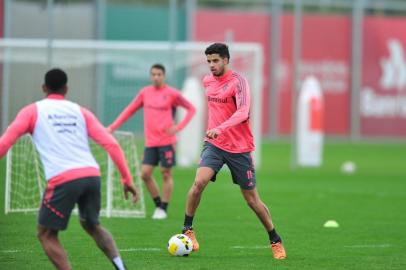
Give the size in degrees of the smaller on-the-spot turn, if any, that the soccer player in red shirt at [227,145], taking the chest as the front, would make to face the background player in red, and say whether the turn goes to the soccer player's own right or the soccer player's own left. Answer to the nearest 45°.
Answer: approximately 135° to the soccer player's own right

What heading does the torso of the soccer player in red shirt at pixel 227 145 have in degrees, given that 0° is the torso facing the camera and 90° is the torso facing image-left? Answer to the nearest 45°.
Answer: approximately 45°

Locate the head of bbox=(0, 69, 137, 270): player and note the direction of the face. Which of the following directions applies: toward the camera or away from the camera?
away from the camera

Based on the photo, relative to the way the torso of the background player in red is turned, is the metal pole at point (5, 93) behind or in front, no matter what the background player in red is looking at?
behind

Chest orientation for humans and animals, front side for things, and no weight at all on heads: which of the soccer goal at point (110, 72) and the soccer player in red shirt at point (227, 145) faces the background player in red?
the soccer goal

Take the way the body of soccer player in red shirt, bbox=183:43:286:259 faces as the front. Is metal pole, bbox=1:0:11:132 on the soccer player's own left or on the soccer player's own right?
on the soccer player's own right

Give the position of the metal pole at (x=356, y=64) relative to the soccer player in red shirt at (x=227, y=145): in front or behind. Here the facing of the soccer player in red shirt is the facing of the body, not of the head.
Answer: behind

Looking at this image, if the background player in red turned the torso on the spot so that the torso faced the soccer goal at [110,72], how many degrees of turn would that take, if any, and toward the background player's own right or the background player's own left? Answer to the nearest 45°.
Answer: approximately 180°

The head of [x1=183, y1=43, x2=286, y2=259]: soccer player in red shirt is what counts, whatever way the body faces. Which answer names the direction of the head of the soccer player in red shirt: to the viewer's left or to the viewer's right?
to the viewer's left

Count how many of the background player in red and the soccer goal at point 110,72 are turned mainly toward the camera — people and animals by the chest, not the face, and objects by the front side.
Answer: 2

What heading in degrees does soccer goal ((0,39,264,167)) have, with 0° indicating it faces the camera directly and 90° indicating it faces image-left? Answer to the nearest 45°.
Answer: approximately 0°

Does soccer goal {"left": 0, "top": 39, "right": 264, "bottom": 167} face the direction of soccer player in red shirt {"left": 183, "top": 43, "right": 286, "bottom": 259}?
yes
